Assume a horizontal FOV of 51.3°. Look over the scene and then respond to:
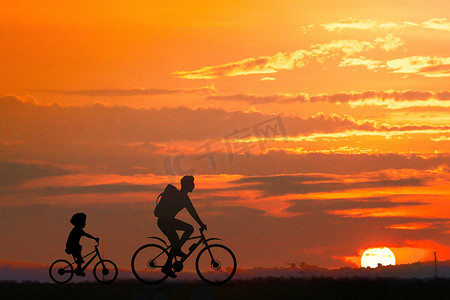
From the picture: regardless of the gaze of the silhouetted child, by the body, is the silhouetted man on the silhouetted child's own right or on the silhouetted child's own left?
on the silhouetted child's own right

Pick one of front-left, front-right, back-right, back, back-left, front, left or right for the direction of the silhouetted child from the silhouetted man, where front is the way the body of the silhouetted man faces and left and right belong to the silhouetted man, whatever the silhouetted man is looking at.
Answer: back-left

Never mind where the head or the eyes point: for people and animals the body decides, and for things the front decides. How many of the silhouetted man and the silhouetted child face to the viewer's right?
2

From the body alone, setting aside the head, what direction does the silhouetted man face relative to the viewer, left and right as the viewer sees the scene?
facing to the right of the viewer

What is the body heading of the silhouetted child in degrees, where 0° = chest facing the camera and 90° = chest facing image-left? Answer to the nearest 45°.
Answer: approximately 270°
